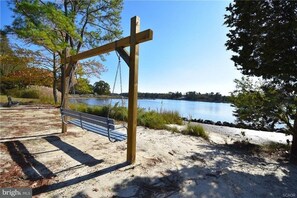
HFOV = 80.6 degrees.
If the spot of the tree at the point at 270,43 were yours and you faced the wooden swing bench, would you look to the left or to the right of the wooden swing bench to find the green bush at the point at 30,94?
right

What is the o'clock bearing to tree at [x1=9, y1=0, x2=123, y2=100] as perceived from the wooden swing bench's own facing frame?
The tree is roughly at 10 o'clock from the wooden swing bench.

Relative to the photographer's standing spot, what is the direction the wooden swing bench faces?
facing away from the viewer and to the right of the viewer

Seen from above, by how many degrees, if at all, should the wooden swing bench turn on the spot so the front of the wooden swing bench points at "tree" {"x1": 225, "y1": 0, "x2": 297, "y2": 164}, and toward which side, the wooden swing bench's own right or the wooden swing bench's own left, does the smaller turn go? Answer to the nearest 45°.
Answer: approximately 45° to the wooden swing bench's own right

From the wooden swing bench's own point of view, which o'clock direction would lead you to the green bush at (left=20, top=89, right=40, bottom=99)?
The green bush is roughly at 10 o'clock from the wooden swing bench.
